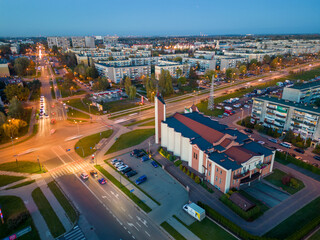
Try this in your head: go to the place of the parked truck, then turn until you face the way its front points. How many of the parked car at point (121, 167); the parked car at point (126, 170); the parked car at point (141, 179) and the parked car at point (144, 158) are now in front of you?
4

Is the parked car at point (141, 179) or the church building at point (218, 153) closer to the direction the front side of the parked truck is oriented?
the parked car

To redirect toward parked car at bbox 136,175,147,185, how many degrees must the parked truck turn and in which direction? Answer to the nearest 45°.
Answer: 0° — it already faces it

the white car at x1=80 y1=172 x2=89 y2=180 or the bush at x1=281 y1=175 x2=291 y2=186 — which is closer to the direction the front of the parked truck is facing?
the white car
